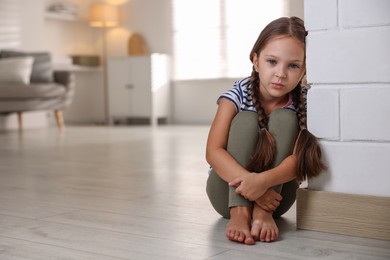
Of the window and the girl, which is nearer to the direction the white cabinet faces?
the girl

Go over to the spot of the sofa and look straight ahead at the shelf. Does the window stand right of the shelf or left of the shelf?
right

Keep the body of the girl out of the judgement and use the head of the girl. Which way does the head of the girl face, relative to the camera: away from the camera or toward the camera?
toward the camera

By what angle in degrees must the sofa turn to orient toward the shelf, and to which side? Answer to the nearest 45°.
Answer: approximately 180°

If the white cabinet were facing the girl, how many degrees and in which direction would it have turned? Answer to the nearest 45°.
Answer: approximately 45° to its left

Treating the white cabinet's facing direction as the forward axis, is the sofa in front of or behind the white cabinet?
in front

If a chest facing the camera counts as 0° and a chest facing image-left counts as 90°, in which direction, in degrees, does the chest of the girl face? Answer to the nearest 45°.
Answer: approximately 0°

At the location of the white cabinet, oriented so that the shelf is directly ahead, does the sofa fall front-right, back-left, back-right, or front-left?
front-left

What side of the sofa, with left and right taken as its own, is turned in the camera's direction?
front

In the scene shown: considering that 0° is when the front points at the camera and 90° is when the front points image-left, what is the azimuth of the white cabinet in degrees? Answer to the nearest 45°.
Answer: approximately 45°

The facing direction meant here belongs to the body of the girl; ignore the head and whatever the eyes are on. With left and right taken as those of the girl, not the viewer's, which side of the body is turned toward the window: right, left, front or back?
back
